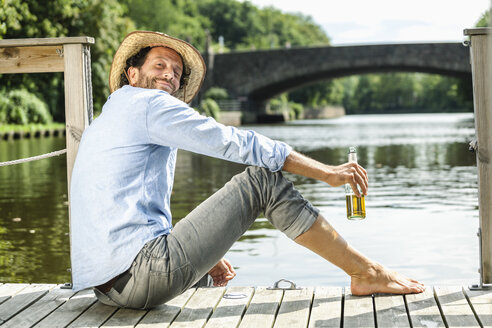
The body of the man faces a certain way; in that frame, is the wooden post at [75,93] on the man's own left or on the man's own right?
on the man's own left

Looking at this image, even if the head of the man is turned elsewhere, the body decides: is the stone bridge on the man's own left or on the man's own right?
on the man's own left

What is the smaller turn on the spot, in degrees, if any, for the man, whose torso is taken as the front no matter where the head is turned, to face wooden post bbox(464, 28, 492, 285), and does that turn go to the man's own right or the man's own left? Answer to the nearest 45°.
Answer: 0° — they already face it

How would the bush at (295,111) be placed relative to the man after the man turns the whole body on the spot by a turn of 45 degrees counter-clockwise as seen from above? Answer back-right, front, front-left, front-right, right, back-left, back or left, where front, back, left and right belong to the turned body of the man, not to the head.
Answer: front-left

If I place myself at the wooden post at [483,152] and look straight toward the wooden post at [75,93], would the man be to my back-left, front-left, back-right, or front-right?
front-left

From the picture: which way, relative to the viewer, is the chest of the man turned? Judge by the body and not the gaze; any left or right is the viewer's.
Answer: facing to the right of the viewer
